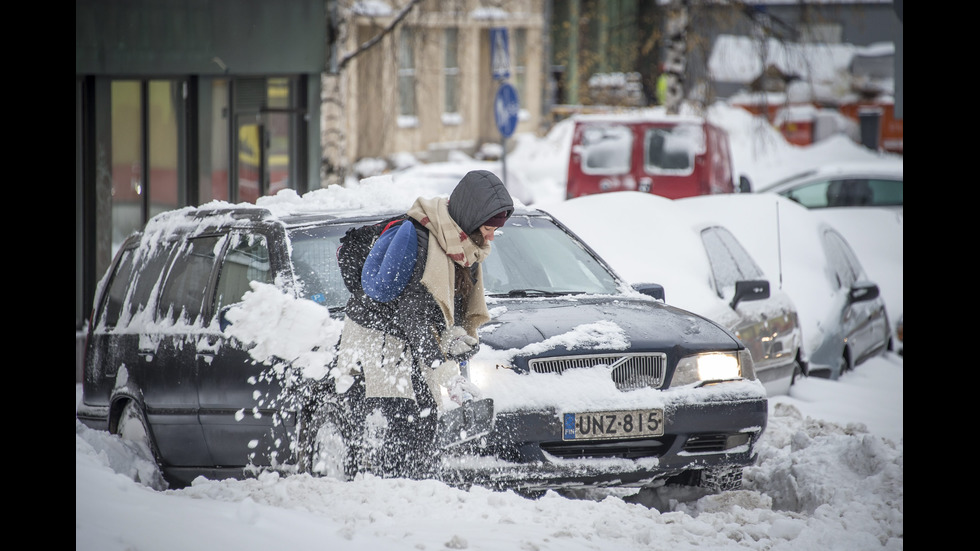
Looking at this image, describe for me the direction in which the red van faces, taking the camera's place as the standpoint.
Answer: facing away from the viewer

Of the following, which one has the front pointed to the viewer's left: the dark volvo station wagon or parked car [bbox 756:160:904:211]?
the parked car

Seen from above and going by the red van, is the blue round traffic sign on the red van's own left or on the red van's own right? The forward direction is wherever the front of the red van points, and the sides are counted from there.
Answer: on the red van's own left

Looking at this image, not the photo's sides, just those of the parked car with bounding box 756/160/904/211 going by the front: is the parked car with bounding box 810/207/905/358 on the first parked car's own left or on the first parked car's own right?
on the first parked car's own left

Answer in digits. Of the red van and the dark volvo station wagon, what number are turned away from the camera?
1

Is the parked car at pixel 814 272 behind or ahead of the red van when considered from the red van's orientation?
behind

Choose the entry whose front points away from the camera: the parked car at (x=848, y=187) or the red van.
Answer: the red van

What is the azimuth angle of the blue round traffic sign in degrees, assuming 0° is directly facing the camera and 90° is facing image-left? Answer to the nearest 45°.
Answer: approximately 315°
